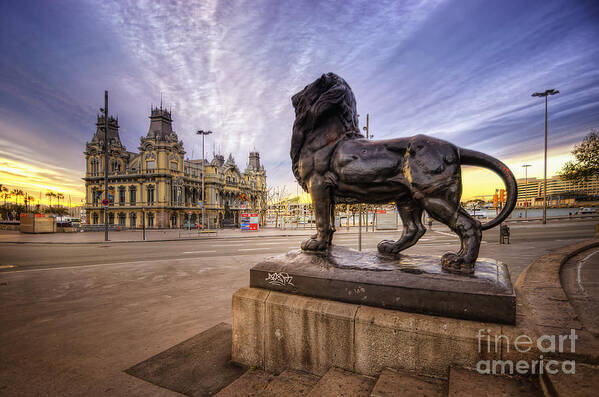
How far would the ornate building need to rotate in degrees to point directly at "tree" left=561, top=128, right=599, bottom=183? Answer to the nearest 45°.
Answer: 0° — it already faces it

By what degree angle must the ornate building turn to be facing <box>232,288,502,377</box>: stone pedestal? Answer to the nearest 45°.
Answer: approximately 45° to its right

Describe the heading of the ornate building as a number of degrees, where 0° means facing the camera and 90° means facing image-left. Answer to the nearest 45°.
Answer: approximately 315°

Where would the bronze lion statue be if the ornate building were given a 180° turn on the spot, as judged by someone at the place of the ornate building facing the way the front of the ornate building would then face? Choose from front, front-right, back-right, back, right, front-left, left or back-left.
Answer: back-left
